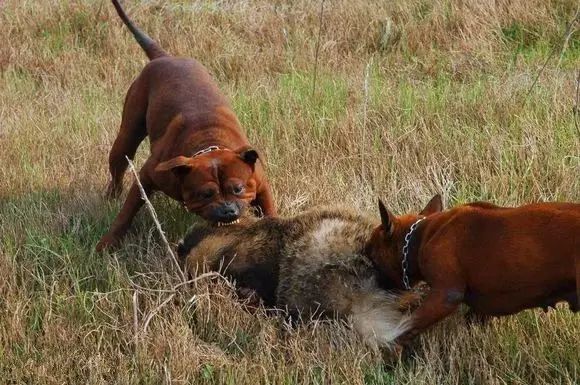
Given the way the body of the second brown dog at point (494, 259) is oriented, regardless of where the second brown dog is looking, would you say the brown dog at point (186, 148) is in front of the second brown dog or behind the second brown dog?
in front

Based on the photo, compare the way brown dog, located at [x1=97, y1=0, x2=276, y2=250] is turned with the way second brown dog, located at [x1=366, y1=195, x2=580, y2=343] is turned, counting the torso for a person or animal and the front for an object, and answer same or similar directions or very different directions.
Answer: very different directions

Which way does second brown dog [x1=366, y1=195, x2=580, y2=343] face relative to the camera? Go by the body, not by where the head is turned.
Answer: to the viewer's left

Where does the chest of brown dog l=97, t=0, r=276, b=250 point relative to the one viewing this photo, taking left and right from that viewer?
facing the viewer and to the right of the viewer

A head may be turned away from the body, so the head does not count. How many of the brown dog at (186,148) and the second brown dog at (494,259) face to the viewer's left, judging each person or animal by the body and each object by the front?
1

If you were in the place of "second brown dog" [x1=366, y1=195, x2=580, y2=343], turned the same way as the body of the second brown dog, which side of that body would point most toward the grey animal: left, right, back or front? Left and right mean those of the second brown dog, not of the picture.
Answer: front

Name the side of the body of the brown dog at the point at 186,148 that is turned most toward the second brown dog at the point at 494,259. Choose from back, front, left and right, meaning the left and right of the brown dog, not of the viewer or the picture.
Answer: front
